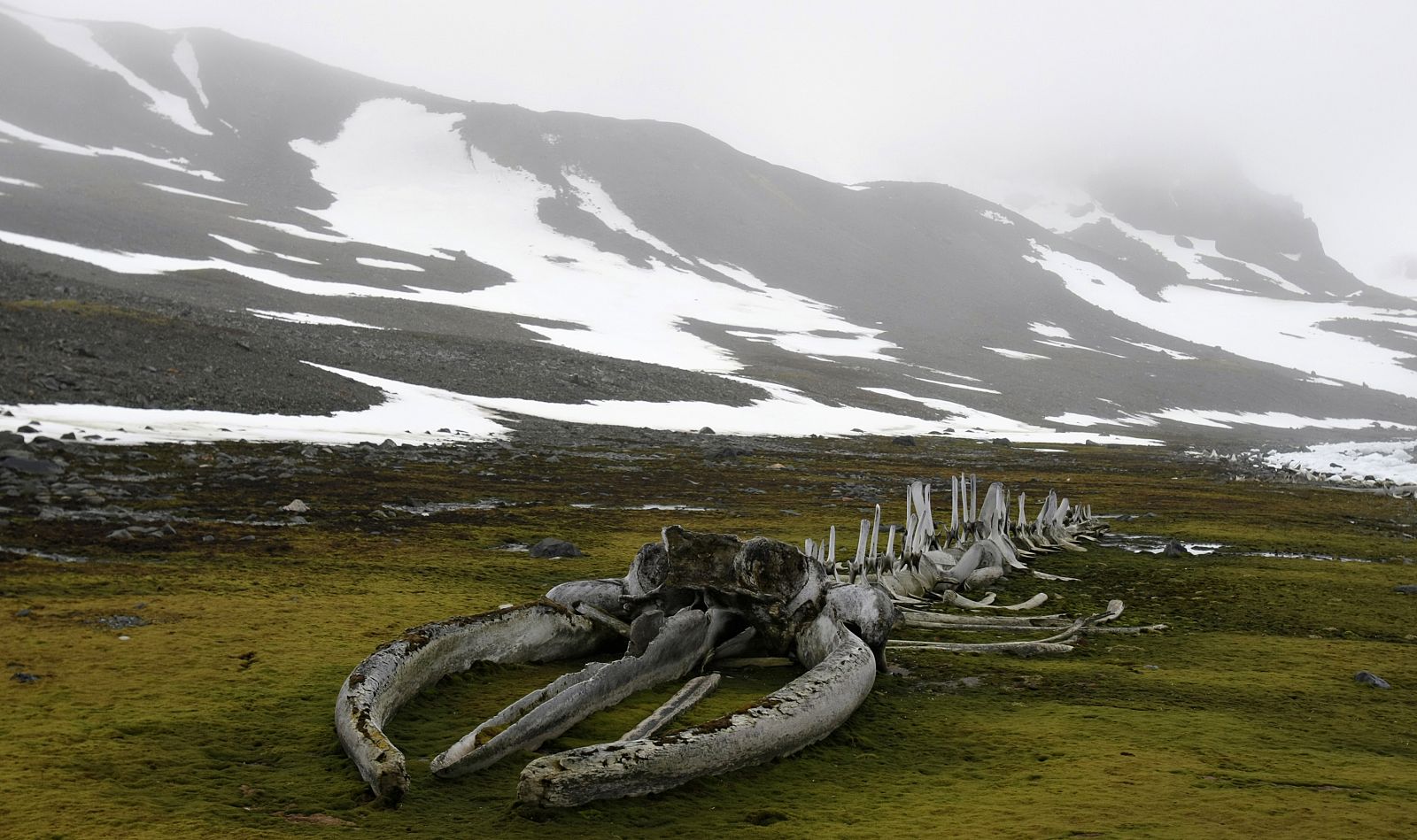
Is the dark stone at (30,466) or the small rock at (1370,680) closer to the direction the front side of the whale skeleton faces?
the dark stone

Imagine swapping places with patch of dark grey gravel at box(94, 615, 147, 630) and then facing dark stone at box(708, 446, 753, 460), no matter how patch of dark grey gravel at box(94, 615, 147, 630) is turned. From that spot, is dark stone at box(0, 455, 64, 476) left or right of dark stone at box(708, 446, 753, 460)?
left

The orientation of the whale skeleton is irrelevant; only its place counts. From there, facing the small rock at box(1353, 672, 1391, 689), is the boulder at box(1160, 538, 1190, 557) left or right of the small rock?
left

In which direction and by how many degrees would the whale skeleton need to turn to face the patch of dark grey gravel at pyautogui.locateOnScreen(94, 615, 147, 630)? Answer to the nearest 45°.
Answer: approximately 45° to its right

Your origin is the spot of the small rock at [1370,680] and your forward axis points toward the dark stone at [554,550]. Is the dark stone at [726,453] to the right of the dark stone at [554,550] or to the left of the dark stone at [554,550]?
right

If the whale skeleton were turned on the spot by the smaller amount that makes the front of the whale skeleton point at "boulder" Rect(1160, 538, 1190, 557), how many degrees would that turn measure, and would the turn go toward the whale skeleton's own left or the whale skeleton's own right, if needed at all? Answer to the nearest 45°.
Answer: approximately 180°

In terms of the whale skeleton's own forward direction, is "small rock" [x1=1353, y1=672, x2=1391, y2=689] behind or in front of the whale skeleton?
behind

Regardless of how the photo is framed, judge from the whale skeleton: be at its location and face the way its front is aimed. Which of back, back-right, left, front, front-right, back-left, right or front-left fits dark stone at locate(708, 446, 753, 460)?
back-right

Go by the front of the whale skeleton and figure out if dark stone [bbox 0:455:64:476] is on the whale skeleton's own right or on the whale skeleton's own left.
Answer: on the whale skeleton's own right

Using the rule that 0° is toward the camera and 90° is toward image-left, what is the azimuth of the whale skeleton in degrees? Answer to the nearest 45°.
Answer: approximately 45°

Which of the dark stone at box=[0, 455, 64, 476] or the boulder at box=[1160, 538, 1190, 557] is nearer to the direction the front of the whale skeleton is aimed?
the dark stone
